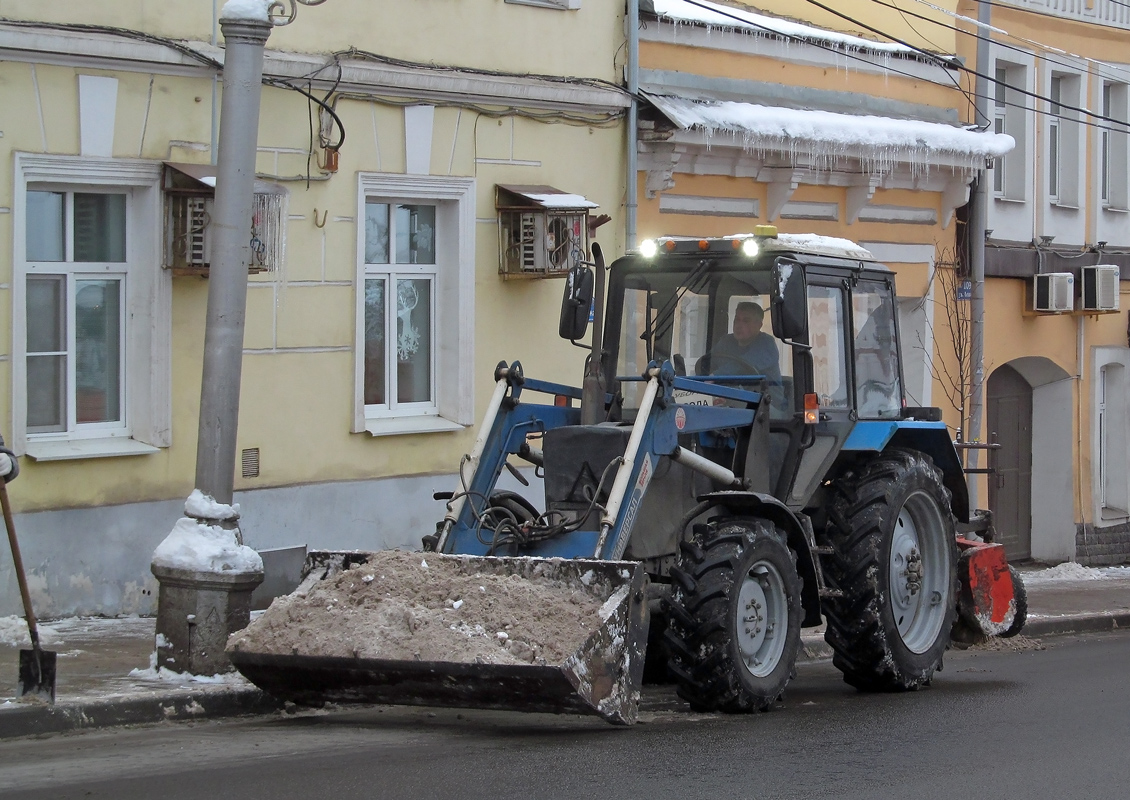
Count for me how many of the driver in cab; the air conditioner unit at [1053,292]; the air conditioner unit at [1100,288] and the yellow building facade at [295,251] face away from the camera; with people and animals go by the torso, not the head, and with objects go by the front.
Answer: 0

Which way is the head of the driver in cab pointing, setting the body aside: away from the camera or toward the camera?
toward the camera

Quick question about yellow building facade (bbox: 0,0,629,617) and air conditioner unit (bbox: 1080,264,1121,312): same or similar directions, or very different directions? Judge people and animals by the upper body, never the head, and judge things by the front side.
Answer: same or similar directions

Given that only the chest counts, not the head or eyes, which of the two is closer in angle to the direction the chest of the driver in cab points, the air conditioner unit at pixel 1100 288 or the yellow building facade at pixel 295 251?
the yellow building facade

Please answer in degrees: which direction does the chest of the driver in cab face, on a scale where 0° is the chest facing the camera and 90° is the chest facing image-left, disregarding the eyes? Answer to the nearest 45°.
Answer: approximately 45°

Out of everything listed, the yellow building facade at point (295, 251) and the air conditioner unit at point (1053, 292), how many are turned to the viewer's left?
0

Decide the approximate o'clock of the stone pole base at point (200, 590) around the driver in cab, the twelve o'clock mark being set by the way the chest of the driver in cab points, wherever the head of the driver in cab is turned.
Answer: The stone pole base is roughly at 1 o'clock from the driver in cab.

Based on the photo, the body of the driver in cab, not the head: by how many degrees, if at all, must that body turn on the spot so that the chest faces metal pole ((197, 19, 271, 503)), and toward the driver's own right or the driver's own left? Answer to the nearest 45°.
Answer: approximately 45° to the driver's own right

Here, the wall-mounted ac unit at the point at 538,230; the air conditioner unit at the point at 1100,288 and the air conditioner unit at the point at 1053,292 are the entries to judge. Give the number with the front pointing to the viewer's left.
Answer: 0

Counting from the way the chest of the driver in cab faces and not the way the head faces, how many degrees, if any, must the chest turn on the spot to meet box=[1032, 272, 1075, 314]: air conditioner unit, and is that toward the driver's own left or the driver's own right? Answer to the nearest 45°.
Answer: approximately 135° to the driver's own right

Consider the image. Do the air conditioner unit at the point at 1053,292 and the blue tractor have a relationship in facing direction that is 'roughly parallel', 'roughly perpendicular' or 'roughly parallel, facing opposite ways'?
roughly perpendicular

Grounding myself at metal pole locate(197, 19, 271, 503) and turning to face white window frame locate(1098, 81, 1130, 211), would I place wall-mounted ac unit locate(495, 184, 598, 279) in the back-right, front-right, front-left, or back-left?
front-left

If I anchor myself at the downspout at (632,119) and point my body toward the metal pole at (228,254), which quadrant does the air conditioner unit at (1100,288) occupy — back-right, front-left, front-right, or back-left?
back-left

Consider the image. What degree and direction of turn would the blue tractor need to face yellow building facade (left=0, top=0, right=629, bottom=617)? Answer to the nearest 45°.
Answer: approximately 90° to its right

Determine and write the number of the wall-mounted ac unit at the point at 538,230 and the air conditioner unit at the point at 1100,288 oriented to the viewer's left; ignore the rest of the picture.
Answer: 0

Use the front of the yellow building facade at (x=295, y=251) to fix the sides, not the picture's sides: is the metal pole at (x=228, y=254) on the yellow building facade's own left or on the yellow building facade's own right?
on the yellow building facade's own right

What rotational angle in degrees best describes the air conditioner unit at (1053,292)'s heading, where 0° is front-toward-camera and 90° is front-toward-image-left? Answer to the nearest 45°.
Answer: approximately 315°

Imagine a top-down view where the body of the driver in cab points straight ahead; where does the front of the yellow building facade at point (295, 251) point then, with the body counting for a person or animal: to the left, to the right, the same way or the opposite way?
to the left

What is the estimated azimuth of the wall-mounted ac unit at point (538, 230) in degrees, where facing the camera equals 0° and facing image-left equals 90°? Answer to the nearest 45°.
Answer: approximately 315°

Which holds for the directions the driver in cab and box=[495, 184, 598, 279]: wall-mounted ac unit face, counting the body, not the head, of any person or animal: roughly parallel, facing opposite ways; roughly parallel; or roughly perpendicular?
roughly perpendicular

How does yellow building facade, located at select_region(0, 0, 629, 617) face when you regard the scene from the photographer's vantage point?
facing the viewer and to the right of the viewer
